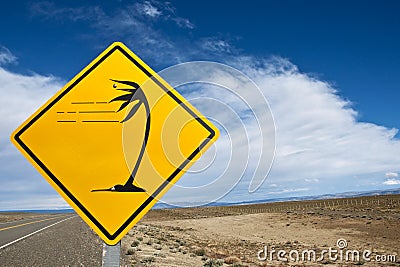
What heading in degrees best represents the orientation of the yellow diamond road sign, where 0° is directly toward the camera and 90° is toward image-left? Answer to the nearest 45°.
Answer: approximately 0°
